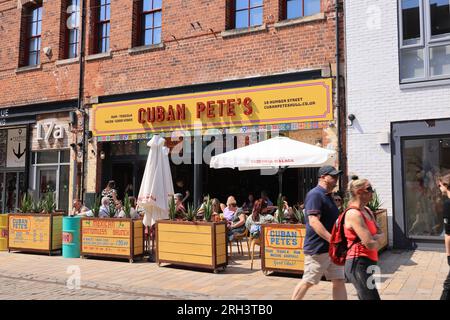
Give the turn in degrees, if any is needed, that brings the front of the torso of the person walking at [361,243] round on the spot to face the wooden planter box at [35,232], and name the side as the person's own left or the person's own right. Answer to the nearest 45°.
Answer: approximately 135° to the person's own left

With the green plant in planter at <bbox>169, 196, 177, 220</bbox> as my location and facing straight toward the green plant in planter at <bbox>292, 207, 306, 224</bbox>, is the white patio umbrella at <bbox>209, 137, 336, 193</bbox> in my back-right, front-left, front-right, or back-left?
front-left

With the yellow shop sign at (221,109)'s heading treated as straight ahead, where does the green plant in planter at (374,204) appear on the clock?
The green plant in planter is roughly at 9 o'clock from the yellow shop sign.

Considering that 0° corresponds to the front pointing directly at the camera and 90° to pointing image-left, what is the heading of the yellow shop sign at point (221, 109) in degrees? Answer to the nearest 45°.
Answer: approximately 45°

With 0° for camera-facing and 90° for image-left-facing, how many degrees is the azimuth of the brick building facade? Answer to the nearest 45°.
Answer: approximately 45°

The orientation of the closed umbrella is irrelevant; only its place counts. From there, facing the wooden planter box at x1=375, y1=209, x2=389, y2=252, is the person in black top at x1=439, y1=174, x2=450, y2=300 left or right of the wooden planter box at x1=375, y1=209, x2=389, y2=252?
right

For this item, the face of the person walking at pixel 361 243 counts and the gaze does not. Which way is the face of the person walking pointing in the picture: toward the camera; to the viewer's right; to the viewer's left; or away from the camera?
to the viewer's right

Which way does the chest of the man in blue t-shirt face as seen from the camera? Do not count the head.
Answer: to the viewer's right

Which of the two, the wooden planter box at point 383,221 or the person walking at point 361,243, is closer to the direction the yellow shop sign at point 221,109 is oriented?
the person walking

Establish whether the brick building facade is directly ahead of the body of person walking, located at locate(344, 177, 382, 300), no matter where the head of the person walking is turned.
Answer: no
